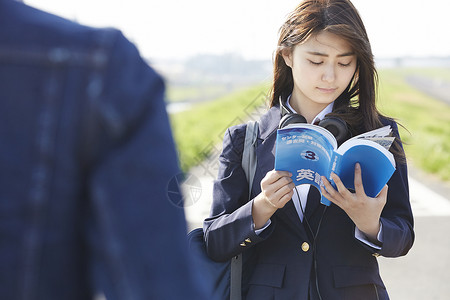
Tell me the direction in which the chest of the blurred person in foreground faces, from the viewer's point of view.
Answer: away from the camera
